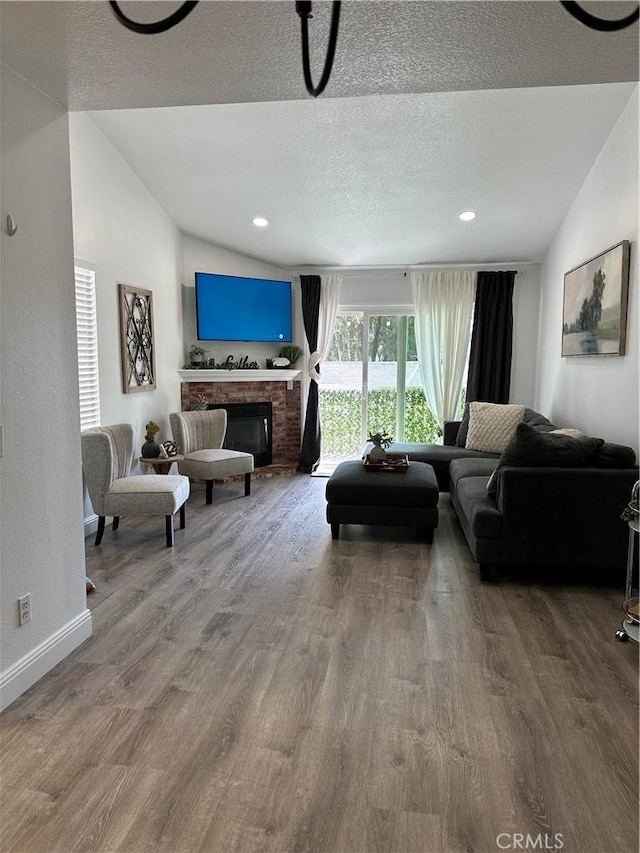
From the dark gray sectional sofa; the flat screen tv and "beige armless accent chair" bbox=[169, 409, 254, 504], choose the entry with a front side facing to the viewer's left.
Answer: the dark gray sectional sofa

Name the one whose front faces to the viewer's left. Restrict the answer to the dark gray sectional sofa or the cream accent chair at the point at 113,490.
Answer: the dark gray sectional sofa

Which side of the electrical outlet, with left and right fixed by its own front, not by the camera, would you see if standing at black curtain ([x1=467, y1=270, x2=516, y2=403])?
left

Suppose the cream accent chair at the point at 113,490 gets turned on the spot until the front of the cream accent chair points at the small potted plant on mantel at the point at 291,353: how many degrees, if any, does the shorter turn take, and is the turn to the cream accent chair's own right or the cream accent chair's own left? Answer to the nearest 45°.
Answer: approximately 45° to the cream accent chair's own left

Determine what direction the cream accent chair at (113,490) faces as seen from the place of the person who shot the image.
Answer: facing to the right of the viewer

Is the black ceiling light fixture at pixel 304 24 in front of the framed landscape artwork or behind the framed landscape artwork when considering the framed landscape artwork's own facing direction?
in front

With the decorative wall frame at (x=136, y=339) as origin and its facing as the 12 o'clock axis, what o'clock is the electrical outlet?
The electrical outlet is roughly at 2 o'clock from the decorative wall frame.

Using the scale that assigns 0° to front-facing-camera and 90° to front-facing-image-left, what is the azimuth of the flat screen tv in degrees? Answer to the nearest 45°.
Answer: approximately 315°

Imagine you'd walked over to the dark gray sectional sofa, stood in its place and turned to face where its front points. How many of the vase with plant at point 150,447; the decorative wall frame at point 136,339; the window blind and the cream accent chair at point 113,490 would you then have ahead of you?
4
